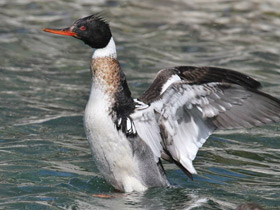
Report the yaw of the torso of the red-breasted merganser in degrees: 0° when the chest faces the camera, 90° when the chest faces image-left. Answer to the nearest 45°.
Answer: approximately 90°
